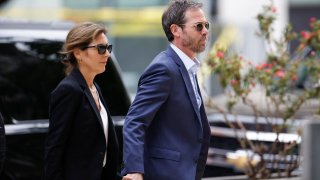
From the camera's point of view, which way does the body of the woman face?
to the viewer's right

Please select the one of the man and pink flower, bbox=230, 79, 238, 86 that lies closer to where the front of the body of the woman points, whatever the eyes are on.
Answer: the man

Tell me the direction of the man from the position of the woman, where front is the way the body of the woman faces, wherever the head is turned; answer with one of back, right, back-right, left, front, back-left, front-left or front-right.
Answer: front

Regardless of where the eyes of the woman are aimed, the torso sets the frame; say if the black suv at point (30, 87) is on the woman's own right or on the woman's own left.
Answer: on the woman's own left

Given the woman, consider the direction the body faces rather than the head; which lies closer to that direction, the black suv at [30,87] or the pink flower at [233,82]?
the pink flower
